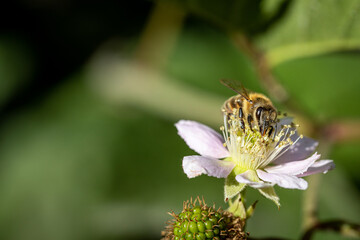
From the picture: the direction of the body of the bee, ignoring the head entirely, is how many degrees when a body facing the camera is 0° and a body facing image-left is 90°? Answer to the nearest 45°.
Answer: approximately 315°

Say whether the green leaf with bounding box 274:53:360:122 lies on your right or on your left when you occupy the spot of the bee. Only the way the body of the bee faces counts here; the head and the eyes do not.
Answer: on your left
